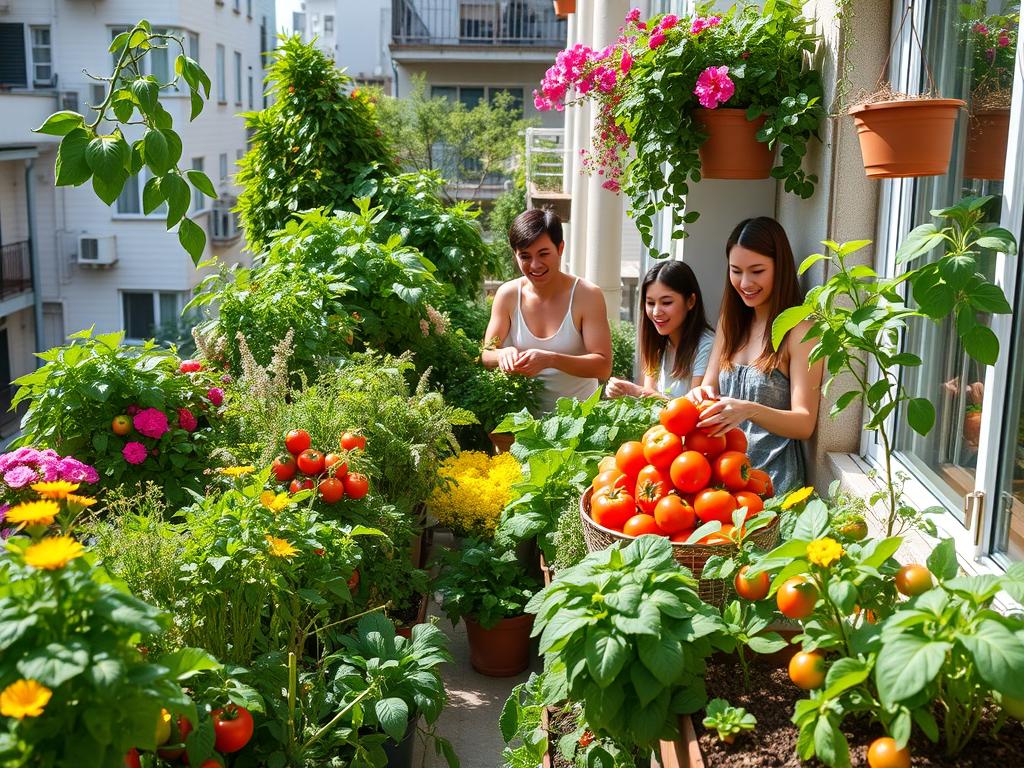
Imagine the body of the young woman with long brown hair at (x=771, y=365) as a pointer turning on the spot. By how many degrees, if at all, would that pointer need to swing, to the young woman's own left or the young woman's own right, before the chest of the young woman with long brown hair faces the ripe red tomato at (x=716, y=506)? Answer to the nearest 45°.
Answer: approximately 45° to the young woman's own left

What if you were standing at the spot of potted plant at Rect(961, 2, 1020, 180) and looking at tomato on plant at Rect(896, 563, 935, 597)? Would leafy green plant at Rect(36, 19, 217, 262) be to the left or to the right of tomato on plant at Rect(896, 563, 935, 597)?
right

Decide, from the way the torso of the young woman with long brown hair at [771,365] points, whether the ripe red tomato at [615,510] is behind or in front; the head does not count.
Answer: in front

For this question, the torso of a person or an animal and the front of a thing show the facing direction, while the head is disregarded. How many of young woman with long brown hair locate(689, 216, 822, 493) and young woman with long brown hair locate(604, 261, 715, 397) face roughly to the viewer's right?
0

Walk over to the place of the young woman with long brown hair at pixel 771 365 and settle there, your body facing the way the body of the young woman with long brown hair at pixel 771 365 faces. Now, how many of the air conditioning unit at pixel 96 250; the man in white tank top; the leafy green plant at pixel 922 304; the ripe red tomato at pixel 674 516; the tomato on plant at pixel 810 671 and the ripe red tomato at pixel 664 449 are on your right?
2

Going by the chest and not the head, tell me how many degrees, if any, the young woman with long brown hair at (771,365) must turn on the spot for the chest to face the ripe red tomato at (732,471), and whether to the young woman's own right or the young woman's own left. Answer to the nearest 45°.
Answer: approximately 45° to the young woman's own left

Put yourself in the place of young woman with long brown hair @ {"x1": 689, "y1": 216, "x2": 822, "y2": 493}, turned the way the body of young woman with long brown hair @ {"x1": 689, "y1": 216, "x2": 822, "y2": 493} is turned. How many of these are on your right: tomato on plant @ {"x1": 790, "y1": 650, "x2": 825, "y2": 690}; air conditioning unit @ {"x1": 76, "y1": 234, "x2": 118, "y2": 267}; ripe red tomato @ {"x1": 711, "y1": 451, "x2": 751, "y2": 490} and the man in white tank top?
2

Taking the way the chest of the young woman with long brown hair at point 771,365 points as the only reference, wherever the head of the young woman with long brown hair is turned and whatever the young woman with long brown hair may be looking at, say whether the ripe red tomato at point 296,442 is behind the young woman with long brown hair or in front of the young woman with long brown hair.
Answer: in front

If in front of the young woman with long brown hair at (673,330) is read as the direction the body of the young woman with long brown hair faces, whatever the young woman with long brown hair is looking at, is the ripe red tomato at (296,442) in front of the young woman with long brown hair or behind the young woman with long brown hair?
in front

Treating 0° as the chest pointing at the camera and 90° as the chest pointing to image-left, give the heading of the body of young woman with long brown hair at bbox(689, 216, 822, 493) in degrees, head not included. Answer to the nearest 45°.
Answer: approximately 45°

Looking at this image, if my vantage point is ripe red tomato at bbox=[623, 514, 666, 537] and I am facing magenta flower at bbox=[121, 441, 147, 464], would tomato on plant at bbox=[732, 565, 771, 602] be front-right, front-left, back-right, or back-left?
back-left

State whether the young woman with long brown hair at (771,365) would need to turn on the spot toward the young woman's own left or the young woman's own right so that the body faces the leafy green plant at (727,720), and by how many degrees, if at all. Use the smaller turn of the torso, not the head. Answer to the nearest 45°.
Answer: approximately 45° to the young woman's own left

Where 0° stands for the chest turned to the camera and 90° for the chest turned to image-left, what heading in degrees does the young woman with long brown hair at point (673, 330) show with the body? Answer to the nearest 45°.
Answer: approximately 45°
